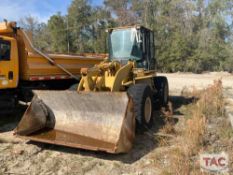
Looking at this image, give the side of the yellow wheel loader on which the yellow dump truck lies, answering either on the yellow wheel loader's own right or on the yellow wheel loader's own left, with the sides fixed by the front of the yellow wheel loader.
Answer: on the yellow wheel loader's own right

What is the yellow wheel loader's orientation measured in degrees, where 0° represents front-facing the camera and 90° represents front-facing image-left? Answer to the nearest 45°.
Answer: approximately 45°
